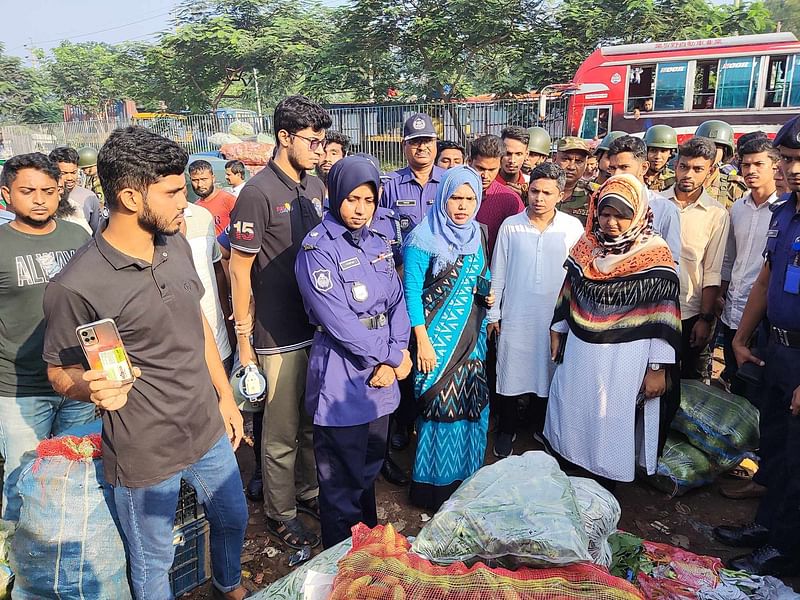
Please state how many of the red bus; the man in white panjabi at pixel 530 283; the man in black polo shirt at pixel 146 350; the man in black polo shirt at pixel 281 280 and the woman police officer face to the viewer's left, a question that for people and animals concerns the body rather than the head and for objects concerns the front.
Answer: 1

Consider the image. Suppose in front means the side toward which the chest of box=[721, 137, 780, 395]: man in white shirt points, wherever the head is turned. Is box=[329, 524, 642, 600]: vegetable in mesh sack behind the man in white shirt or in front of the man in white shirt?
in front

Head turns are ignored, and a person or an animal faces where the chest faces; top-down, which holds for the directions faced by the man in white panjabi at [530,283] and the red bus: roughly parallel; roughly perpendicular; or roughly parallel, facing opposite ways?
roughly perpendicular

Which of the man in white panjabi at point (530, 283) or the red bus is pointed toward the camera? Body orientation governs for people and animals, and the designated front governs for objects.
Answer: the man in white panjabi

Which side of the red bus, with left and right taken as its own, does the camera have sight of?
left

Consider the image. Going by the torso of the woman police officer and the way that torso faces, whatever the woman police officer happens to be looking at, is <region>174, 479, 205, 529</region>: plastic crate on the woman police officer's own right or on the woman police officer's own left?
on the woman police officer's own right

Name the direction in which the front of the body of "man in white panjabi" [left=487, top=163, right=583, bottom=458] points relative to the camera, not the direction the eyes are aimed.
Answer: toward the camera

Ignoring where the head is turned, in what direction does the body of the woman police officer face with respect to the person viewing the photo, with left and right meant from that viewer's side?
facing the viewer and to the right of the viewer

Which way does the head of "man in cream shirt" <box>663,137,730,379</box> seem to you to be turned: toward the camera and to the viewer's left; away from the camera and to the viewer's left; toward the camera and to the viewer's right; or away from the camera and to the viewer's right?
toward the camera and to the viewer's left

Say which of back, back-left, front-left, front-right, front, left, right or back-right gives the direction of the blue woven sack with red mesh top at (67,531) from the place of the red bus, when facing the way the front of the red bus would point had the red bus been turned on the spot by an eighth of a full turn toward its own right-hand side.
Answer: back-left

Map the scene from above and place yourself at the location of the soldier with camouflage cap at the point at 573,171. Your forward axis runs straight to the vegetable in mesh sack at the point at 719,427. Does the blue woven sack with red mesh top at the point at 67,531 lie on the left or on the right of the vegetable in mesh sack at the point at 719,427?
right

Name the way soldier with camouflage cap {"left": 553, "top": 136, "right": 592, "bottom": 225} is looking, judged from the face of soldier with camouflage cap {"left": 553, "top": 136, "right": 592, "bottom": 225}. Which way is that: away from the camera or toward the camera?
toward the camera

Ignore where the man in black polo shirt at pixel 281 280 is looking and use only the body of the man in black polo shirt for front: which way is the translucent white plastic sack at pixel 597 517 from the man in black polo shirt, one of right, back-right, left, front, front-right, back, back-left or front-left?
front

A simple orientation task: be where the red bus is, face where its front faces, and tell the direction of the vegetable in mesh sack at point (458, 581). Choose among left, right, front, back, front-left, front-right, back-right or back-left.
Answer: left

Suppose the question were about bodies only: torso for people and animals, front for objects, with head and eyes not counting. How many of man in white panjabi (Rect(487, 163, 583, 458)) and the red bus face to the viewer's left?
1

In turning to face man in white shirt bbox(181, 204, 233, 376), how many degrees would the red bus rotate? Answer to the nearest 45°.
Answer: approximately 90° to its left

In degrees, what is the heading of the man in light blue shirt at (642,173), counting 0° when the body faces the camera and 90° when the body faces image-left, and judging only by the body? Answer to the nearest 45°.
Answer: approximately 45°
